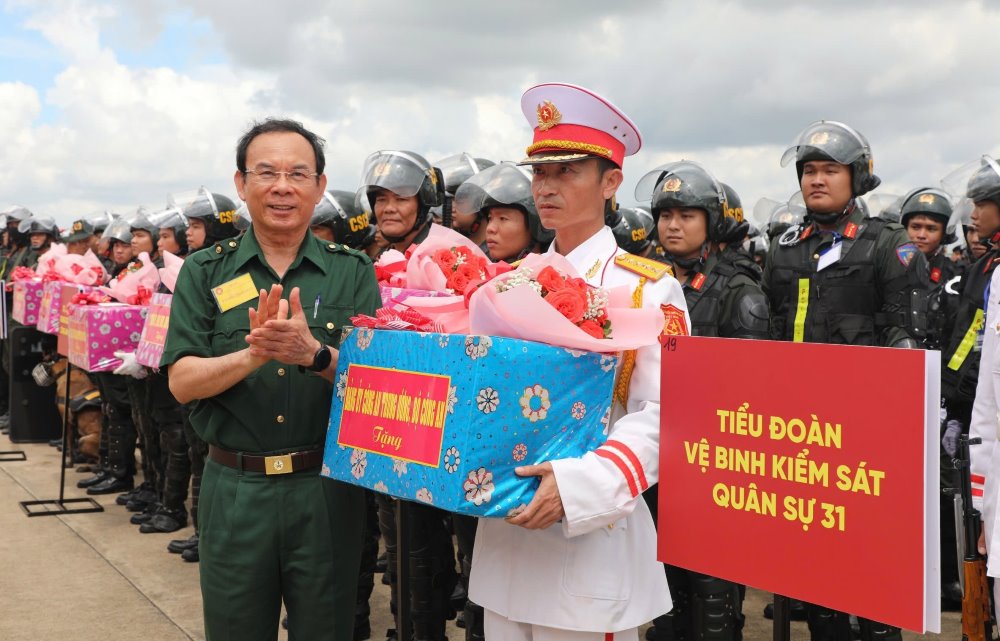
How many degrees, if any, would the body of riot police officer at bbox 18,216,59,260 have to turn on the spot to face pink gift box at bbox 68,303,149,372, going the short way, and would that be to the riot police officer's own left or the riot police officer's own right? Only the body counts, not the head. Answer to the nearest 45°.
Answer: approximately 45° to the riot police officer's own left

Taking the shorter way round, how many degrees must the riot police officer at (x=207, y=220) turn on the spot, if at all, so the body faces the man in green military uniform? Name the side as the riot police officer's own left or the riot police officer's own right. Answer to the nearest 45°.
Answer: approximately 45° to the riot police officer's own left

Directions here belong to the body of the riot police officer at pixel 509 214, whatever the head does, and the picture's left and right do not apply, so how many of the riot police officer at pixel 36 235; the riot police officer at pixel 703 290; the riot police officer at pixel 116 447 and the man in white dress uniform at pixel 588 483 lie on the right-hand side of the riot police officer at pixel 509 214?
2

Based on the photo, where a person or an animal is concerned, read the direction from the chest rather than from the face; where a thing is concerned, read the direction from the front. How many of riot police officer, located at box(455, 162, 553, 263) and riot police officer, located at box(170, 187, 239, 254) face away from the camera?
0

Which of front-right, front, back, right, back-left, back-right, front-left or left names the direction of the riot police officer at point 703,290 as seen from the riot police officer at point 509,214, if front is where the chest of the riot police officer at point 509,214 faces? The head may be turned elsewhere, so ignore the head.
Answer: back-left

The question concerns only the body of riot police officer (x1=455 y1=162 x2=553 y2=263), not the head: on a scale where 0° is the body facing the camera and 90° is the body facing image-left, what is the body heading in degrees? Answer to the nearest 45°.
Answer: approximately 45°

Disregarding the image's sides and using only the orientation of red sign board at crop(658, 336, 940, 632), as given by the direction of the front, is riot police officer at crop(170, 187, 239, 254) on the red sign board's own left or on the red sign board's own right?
on the red sign board's own right

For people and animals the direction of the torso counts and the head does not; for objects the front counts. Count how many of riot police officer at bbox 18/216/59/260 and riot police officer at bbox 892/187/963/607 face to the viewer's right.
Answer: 0

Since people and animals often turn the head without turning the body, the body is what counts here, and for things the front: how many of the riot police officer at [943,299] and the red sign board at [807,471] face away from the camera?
0

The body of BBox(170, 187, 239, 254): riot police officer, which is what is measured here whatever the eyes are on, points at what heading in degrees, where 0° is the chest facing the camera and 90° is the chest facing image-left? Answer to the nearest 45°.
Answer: approximately 45°
